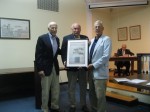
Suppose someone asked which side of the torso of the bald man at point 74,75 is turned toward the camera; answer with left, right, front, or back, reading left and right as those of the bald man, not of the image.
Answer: front

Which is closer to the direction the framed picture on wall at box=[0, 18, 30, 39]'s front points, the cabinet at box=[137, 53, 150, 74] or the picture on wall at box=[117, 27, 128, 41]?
the cabinet

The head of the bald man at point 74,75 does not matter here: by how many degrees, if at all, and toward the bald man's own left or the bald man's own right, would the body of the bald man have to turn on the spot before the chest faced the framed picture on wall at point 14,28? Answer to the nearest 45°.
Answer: approximately 135° to the bald man's own right

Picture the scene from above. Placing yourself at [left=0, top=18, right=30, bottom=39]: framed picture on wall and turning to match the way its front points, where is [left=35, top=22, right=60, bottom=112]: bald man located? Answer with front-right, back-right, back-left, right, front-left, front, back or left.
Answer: front

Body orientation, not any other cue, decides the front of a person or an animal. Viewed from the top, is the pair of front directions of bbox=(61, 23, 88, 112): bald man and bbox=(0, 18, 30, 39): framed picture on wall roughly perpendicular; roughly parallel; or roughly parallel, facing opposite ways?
roughly parallel

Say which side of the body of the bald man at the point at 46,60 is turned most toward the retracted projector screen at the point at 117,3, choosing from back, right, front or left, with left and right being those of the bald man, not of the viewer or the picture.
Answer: left

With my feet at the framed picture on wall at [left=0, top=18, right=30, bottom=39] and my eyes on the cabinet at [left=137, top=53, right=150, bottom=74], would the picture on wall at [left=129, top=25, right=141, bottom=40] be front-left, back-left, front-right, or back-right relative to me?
front-left

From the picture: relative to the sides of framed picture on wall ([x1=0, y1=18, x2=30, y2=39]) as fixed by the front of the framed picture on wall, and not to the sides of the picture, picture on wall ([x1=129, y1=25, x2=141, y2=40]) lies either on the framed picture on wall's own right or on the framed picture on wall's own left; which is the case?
on the framed picture on wall's own left

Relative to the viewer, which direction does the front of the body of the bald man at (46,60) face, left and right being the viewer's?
facing the viewer and to the right of the viewer

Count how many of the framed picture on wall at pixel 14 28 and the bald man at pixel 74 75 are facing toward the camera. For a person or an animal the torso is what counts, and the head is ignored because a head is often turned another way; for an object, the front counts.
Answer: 2

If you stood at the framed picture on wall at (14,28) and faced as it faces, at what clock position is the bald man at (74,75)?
The bald man is roughly at 11 o'clock from the framed picture on wall.

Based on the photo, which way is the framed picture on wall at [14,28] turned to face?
toward the camera

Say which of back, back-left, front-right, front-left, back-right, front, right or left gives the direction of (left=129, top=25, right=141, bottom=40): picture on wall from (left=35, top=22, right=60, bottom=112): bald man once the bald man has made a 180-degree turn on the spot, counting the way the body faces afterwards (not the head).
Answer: right
